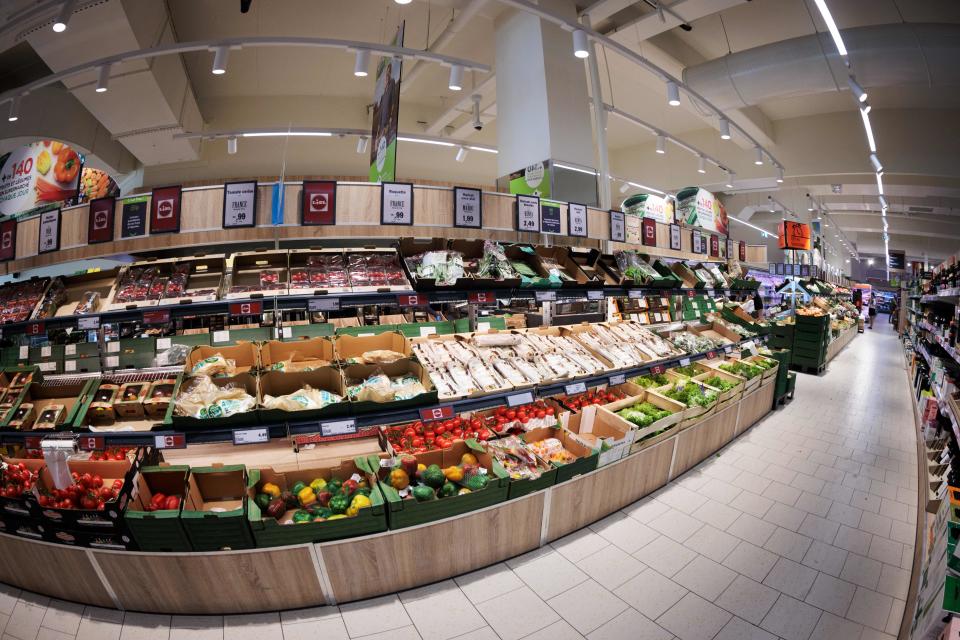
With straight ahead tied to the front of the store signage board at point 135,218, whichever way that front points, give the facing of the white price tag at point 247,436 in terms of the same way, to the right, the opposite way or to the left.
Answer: the same way

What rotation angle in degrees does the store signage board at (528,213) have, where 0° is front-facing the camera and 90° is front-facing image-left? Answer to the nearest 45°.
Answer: approximately 0°

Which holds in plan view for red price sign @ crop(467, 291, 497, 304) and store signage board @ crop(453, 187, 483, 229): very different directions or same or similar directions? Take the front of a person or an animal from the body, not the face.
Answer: same or similar directions

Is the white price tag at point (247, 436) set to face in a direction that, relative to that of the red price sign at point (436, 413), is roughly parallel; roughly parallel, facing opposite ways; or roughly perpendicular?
roughly parallel

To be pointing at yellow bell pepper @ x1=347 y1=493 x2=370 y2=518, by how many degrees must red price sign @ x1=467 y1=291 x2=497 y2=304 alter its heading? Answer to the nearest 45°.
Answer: approximately 45° to its right

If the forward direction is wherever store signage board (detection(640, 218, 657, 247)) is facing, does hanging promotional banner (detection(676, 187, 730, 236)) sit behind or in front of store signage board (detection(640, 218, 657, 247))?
behind

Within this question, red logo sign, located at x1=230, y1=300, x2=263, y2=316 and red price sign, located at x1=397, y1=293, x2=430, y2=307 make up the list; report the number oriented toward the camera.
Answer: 2

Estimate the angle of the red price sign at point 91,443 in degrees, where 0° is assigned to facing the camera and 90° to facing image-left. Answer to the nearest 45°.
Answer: approximately 0°

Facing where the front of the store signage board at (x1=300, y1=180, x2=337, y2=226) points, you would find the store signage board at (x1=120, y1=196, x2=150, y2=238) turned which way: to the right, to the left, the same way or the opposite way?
the same way

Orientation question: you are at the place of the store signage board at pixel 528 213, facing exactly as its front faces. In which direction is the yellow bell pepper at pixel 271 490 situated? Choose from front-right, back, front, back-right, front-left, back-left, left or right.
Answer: front-right

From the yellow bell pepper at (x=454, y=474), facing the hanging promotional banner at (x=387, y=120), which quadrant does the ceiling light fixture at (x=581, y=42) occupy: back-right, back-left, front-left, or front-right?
front-right

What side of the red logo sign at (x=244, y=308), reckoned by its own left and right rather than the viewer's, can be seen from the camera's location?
front

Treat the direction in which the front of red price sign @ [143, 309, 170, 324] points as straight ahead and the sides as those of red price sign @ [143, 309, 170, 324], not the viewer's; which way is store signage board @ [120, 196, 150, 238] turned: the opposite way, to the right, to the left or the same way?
the same way

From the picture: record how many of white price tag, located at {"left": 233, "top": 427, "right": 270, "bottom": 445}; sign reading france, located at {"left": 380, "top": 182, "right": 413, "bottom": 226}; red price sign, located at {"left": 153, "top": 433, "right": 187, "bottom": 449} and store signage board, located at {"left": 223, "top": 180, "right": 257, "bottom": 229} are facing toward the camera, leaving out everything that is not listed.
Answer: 4
